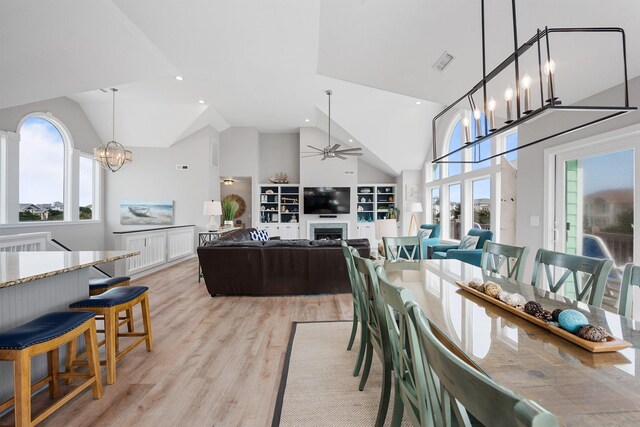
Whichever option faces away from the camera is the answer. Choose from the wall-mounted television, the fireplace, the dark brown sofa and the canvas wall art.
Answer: the dark brown sofa

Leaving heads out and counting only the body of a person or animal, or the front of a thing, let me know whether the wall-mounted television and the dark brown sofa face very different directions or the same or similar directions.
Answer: very different directions

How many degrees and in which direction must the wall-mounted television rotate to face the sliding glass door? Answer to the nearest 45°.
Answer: approximately 45° to its left

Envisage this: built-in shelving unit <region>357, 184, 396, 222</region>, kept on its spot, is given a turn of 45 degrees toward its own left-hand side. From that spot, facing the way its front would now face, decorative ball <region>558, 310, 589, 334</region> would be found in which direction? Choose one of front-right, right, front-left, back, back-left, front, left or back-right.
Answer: front-right

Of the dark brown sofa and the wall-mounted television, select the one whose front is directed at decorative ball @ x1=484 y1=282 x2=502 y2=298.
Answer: the wall-mounted television

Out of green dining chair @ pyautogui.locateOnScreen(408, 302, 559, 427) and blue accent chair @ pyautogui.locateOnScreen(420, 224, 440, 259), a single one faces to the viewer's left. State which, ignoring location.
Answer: the blue accent chair

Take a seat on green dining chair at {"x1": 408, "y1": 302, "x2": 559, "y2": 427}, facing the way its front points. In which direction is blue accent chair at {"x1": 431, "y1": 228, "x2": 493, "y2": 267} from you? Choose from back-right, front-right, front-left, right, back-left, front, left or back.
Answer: front-left

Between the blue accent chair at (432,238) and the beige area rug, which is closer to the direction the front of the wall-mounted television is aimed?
the beige area rug

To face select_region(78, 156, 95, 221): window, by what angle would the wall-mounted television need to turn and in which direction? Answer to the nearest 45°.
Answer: approximately 90° to its right

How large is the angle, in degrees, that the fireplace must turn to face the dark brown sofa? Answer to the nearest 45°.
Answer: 0° — it already faces it

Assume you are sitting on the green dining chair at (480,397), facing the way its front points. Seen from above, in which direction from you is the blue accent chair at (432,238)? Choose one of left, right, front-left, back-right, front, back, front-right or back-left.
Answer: front-left

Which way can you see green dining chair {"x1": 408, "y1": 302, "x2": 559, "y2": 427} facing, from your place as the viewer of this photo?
facing away from the viewer and to the right of the viewer

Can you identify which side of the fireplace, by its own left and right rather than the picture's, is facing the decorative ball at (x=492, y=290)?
front

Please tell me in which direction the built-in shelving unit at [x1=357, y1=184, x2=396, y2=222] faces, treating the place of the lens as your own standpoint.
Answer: facing the viewer

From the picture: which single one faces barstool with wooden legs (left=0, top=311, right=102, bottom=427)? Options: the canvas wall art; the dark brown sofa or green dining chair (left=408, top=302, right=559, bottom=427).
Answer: the canvas wall art

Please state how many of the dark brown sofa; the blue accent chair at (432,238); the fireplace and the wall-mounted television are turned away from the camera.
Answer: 1

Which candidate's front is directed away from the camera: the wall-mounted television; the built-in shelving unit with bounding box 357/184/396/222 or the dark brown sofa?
the dark brown sofa

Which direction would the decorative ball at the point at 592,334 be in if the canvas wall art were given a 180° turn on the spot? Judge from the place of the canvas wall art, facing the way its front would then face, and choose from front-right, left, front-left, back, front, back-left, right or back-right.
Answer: back

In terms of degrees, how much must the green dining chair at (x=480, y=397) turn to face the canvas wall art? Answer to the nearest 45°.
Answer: approximately 90° to its left

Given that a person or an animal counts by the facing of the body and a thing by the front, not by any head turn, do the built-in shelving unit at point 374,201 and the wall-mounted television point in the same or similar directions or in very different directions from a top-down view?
same or similar directions

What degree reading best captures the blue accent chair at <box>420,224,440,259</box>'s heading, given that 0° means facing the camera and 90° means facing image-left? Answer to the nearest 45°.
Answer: approximately 90°

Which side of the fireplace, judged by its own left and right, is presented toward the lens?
front
